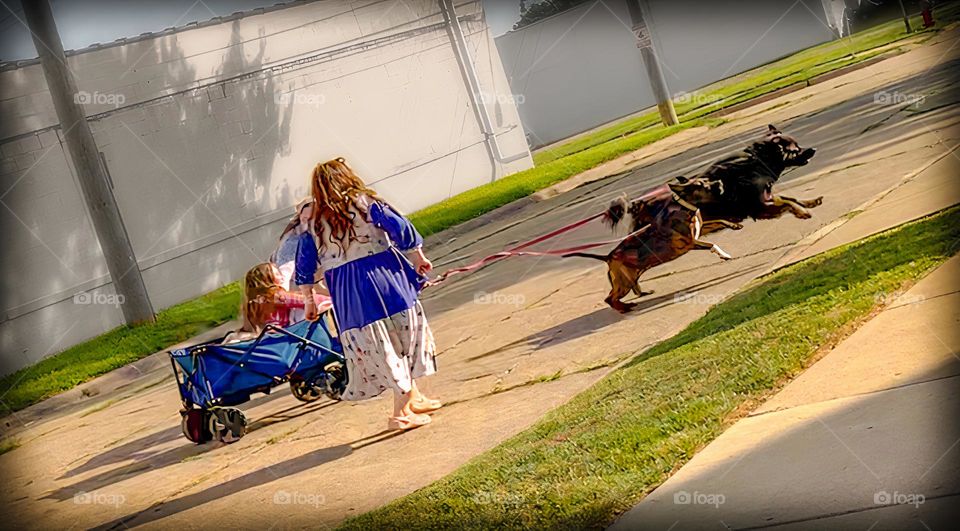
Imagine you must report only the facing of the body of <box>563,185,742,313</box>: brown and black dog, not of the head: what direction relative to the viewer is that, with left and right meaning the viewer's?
facing to the right of the viewer

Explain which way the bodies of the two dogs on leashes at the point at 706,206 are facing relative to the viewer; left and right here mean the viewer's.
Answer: facing to the right of the viewer

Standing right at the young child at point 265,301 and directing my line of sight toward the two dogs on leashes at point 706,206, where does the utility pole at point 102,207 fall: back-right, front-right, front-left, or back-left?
back-left

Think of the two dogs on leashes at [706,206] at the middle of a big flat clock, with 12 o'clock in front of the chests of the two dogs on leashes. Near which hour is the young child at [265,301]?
The young child is roughly at 6 o'clock from the two dogs on leashes.

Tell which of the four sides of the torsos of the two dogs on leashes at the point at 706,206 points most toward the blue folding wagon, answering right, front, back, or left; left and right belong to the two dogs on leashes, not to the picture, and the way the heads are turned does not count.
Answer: back

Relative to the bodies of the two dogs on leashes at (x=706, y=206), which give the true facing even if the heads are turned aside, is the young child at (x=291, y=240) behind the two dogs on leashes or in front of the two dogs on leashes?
behind

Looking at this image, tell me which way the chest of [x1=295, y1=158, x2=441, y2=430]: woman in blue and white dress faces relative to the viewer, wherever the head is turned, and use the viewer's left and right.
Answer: facing away from the viewer and to the right of the viewer

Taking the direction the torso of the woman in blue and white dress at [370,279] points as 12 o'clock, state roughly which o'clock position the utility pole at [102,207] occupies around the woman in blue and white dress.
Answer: The utility pole is roughly at 10 o'clock from the woman in blue and white dress.

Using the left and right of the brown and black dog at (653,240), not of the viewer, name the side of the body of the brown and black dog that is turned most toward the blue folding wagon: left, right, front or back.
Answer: back

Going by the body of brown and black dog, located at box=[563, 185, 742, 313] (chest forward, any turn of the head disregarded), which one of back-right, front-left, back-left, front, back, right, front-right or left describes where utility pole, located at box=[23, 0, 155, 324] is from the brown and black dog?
back-left
